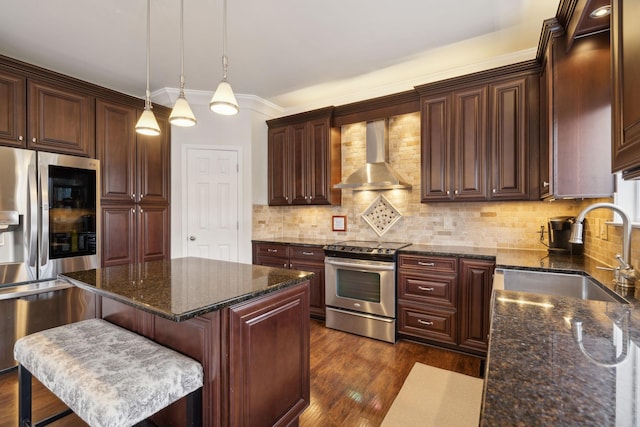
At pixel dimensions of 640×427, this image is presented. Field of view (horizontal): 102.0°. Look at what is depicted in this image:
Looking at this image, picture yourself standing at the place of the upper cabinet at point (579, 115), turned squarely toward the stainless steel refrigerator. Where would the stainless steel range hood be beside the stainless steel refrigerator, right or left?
right

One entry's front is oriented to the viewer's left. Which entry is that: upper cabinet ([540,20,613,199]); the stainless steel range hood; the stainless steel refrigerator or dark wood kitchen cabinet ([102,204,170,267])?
the upper cabinet

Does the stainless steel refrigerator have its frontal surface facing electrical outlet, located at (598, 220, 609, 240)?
yes

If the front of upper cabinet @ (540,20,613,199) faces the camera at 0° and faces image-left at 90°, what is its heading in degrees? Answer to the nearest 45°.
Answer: approximately 90°

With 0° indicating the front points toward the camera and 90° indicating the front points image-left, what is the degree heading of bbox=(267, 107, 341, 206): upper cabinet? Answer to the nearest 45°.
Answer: approximately 45°

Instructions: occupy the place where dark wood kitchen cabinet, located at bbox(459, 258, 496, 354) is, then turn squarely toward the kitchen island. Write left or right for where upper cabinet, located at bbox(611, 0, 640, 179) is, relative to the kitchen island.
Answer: left

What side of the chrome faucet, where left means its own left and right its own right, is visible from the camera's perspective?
left

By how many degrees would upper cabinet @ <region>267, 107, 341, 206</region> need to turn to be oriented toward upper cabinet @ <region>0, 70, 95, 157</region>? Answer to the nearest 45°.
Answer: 0° — it already faces it

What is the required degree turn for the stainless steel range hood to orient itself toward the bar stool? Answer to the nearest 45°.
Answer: approximately 45° to its right
